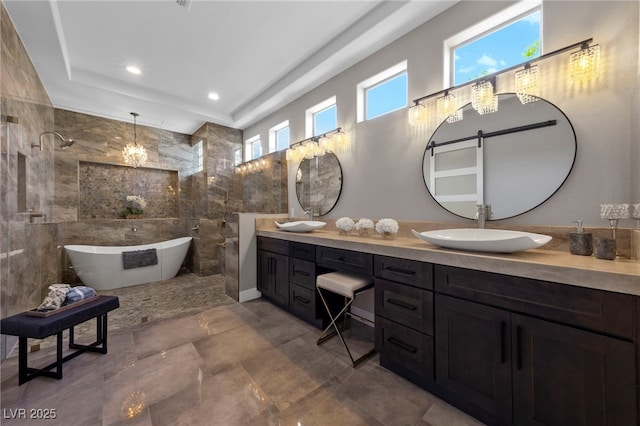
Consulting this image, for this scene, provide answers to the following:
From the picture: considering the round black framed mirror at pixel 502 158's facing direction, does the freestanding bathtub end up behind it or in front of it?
in front

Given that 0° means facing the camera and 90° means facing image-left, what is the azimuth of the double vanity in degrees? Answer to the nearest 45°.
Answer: approximately 45°

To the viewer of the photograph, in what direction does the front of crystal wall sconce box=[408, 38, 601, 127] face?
facing the viewer and to the left of the viewer

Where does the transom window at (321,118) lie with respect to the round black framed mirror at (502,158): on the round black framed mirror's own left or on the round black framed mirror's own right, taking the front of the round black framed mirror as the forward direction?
on the round black framed mirror's own right

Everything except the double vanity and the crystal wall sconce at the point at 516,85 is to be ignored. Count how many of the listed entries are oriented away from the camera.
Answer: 0

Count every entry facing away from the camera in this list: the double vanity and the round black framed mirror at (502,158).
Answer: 0

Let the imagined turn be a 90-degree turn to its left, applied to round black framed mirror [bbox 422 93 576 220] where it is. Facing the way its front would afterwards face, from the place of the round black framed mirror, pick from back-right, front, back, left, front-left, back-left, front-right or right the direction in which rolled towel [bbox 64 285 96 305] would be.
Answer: right

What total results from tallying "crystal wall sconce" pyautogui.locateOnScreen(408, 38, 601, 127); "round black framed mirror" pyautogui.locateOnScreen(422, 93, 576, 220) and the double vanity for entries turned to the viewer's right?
0
